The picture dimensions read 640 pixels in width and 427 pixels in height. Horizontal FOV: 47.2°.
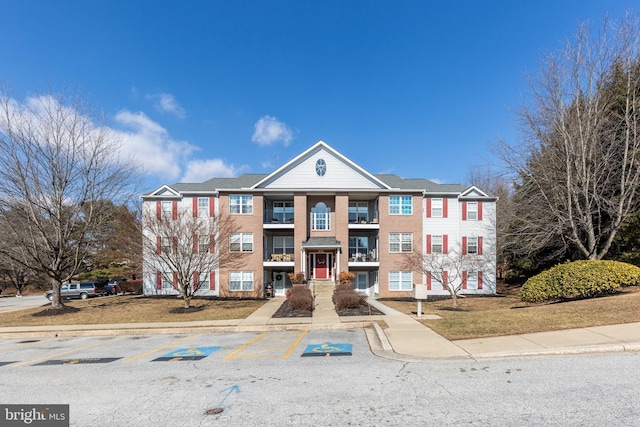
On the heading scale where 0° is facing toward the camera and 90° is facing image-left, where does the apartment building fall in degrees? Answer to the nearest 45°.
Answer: approximately 0°

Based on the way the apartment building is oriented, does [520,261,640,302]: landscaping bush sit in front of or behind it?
in front

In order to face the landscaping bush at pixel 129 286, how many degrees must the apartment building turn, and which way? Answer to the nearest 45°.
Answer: approximately 135° to its right

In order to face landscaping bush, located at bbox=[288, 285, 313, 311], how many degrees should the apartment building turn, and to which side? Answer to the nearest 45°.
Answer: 0° — it already faces it
